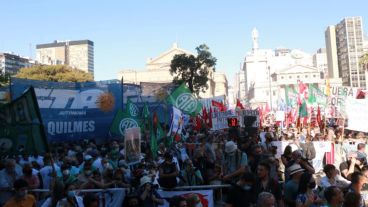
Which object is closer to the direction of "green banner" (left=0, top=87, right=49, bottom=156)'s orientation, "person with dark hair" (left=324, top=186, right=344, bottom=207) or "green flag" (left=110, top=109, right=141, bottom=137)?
the person with dark hair

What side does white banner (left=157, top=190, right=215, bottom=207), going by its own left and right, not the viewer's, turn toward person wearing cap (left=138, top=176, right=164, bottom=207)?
right

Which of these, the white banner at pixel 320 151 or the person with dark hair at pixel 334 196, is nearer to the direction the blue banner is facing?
the person with dark hair

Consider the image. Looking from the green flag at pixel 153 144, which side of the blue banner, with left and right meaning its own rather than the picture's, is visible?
front

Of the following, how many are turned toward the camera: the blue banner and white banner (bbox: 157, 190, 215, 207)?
2

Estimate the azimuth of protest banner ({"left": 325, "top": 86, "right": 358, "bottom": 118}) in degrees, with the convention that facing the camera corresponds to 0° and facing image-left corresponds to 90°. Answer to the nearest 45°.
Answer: approximately 0°

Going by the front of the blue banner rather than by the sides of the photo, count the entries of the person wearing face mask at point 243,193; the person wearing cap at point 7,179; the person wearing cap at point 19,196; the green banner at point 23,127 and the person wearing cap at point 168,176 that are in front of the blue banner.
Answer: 5
